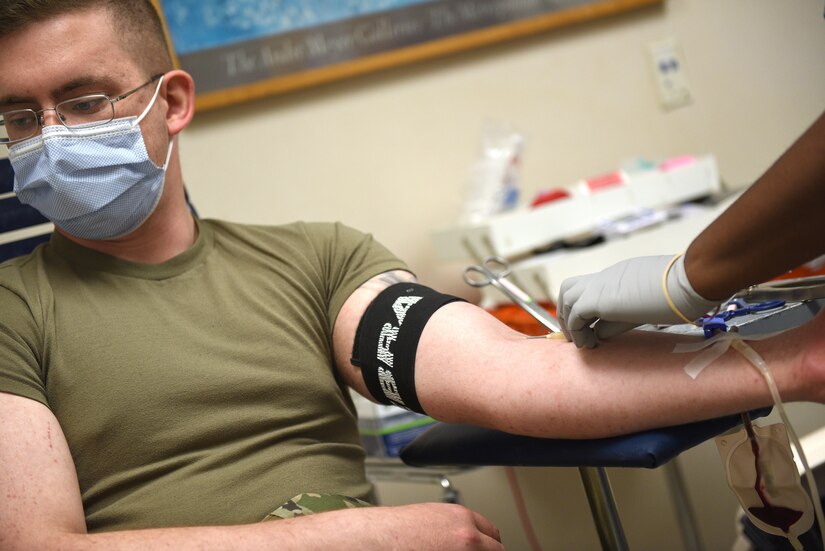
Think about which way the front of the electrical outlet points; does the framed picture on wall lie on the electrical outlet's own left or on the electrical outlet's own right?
on the electrical outlet's own right

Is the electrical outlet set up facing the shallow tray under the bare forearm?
yes

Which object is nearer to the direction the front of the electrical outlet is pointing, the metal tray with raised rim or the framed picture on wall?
the metal tray with raised rim

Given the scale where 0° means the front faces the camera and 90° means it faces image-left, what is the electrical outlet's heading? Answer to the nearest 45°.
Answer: approximately 0°

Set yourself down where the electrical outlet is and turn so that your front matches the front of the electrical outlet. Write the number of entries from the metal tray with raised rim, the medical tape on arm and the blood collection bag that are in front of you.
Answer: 3

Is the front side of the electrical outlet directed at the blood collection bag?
yes

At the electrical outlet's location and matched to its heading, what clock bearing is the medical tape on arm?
The medical tape on arm is roughly at 12 o'clock from the electrical outlet.

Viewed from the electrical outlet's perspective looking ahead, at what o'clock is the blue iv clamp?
The blue iv clamp is roughly at 12 o'clock from the electrical outlet.
